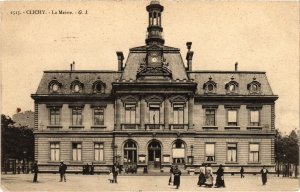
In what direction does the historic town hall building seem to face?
toward the camera

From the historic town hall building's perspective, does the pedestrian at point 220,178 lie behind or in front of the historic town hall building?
in front
